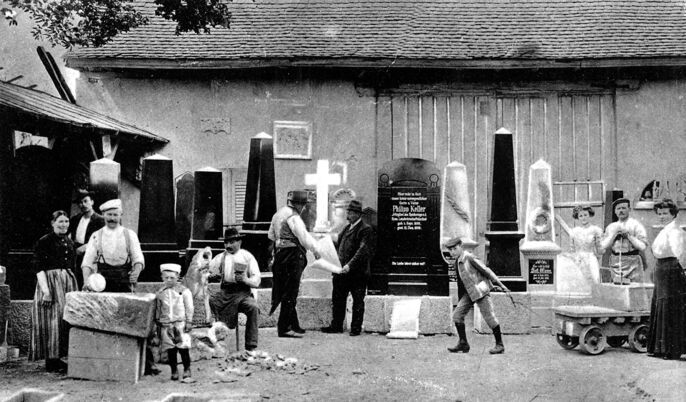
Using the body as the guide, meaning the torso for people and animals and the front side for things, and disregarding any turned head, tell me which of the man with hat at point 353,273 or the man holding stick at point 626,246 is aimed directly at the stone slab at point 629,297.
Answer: the man holding stick

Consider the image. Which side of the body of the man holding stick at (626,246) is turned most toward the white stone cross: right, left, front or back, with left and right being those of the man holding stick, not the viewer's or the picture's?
right

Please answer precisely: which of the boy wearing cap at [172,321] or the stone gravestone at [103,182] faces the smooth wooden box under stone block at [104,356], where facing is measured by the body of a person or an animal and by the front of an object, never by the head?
the stone gravestone

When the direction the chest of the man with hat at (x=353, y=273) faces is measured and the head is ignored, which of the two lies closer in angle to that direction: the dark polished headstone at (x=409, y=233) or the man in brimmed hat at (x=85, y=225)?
the man in brimmed hat

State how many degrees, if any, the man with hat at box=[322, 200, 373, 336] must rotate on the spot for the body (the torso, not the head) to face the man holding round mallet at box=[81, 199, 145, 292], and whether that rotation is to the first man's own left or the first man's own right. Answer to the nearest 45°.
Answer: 0° — they already face them

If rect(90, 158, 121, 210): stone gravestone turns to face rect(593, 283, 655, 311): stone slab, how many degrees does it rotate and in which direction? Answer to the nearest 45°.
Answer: approximately 45° to its left

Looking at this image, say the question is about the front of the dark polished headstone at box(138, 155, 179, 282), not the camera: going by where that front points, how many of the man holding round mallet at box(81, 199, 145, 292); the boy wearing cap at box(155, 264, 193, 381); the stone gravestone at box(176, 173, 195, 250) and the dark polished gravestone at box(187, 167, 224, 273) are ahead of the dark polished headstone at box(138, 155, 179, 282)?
2

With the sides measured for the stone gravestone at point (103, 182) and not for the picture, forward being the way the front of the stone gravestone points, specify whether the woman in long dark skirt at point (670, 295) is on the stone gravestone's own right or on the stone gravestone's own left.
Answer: on the stone gravestone's own left

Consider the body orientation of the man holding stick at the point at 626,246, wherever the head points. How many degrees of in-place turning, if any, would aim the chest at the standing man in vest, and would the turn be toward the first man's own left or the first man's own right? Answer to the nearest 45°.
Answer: approximately 90° to the first man's own right
